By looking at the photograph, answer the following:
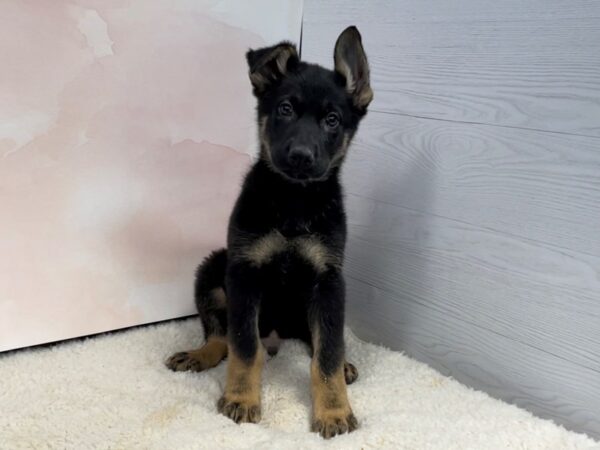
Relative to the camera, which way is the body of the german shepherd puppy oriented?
toward the camera
